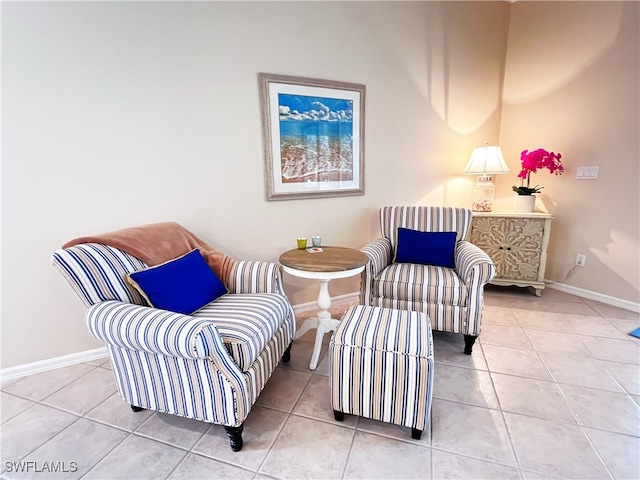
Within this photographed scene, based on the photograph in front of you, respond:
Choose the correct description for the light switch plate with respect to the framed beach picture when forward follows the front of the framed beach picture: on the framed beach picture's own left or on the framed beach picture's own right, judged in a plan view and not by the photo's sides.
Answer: on the framed beach picture's own left

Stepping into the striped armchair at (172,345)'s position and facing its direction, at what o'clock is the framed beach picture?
The framed beach picture is roughly at 9 o'clock from the striped armchair.

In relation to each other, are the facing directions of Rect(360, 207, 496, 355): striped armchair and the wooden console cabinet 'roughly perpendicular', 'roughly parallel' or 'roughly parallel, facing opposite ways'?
roughly parallel

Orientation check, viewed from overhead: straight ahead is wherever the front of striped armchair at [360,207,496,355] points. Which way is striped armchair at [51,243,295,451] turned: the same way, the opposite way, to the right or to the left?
to the left

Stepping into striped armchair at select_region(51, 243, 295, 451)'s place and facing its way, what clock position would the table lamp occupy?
The table lamp is roughly at 10 o'clock from the striped armchair.

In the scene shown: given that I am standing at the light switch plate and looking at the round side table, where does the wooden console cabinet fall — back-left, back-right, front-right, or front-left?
front-right

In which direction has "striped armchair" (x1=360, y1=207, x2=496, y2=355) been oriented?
toward the camera

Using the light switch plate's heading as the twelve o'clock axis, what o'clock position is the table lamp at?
The table lamp is roughly at 2 o'clock from the light switch plate.

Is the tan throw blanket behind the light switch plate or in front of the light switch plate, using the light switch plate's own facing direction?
in front

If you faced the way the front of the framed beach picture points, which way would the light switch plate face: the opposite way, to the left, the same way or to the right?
to the right

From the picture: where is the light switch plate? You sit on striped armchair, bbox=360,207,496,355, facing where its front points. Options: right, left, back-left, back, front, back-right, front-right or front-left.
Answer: back-left

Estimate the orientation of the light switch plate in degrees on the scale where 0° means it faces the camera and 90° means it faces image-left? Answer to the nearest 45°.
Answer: approximately 0°

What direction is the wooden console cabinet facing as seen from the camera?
toward the camera

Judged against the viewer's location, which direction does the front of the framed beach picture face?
facing the viewer and to the right of the viewer

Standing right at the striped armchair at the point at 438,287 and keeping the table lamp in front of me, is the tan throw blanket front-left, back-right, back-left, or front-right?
back-left

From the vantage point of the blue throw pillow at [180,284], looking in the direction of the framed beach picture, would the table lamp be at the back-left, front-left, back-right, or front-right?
front-right
